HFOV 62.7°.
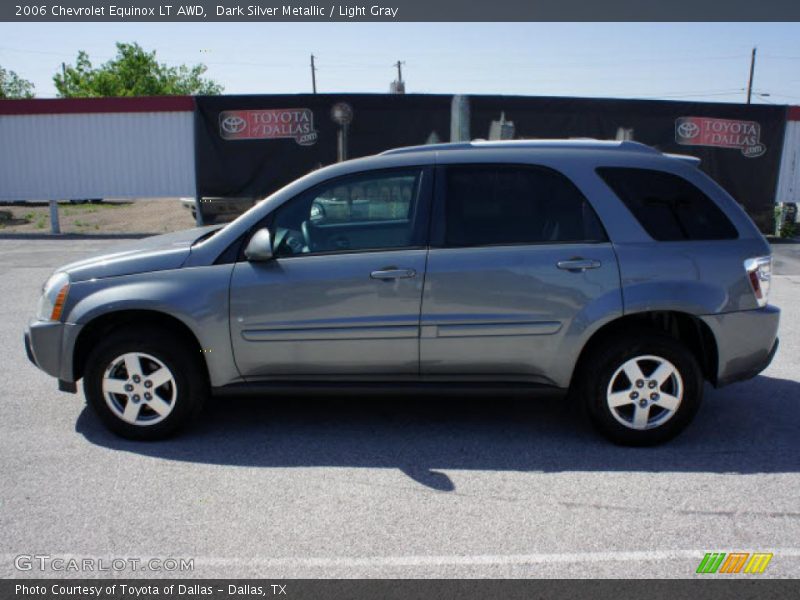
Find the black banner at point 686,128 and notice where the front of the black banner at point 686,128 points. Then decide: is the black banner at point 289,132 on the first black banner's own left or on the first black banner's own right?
on the first black banner's own right

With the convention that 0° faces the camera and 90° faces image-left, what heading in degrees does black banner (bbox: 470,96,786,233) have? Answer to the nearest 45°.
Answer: approximately 0°

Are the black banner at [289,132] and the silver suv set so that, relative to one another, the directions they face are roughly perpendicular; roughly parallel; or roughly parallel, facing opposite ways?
roughly perpendicular

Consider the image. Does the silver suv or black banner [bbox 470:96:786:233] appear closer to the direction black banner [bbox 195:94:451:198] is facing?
the silver suv

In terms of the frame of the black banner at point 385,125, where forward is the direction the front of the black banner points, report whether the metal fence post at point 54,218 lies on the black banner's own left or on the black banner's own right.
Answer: on the black banner's own right

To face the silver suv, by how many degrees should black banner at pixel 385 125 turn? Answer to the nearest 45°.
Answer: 0° — it already faces it

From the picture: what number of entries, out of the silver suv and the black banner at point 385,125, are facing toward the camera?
1

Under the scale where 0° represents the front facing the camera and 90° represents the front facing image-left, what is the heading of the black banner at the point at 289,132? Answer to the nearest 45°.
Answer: approximately 0°

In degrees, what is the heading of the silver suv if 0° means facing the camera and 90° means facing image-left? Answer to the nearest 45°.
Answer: approximately 90°

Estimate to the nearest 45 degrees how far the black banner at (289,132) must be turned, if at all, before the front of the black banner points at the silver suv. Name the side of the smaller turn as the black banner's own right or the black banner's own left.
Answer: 0° — it already faces it
